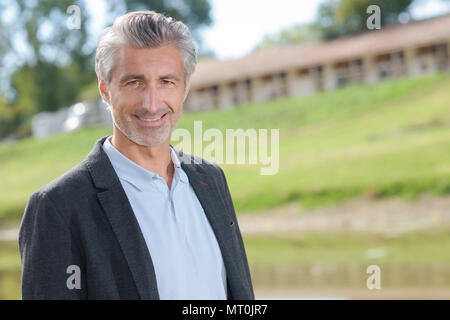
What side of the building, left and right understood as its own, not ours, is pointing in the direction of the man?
front

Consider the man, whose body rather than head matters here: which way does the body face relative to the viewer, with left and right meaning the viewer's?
facing the viewer and to the right of the viewer

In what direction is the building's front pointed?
toward the camera

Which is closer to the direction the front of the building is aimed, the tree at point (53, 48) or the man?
the man

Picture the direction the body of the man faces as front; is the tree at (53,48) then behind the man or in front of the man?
behind

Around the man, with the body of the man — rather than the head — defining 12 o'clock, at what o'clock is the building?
The building is roughly at 8 o'clock from the man.

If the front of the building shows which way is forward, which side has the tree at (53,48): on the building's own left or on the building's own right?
on the building's own right

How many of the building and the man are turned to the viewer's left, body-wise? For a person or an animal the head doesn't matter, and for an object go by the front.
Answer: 0
